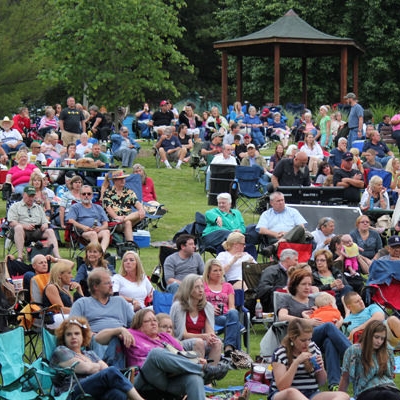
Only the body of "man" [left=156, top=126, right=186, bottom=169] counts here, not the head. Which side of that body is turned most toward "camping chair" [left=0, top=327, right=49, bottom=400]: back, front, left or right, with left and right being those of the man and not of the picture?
front

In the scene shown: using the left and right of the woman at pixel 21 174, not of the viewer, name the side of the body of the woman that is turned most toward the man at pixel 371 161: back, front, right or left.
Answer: left

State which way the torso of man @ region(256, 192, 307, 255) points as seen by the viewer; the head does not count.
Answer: toward the camera

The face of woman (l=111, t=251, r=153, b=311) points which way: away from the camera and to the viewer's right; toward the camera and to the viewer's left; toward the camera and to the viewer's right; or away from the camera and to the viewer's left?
toward the camera and to the viewer's left

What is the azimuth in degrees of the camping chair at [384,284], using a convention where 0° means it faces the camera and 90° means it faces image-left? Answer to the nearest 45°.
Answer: approximately 315°

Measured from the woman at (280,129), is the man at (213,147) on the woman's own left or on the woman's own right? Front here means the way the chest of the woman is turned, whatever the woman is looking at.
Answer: on the woman's own right

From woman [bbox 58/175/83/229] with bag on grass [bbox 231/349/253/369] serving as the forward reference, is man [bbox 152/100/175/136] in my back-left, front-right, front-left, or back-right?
back-left

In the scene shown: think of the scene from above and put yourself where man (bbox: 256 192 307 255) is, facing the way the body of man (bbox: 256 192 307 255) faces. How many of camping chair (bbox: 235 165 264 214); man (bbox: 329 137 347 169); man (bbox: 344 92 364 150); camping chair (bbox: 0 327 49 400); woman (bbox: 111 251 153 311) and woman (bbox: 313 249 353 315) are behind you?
3

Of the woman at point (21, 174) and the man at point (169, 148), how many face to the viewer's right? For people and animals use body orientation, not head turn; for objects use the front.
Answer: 0

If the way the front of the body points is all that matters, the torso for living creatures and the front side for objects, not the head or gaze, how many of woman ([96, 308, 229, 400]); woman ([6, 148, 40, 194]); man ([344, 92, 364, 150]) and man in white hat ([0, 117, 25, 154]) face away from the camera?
0

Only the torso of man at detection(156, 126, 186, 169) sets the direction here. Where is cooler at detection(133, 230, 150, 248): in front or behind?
in front

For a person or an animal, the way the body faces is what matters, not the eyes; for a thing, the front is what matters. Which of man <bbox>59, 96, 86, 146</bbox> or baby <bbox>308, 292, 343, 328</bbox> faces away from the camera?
the baby

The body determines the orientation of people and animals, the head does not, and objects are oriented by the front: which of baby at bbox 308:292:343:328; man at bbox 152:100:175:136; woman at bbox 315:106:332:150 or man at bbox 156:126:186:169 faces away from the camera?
the baby

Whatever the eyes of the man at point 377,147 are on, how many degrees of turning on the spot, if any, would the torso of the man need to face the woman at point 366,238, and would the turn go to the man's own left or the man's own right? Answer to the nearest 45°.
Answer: approximately 45° to the man's own right

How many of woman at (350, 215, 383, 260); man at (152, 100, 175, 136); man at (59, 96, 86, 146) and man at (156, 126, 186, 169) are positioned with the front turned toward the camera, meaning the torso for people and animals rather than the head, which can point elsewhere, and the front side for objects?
4

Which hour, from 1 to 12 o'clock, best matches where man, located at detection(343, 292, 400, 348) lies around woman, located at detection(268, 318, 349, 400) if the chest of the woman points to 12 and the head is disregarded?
The man is roughly at 8 o'clock from the woman.

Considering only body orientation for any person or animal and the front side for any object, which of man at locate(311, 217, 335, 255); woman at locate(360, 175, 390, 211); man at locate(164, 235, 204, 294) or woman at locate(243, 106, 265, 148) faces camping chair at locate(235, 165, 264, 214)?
woman at locate(243, 106, 265, 148)
